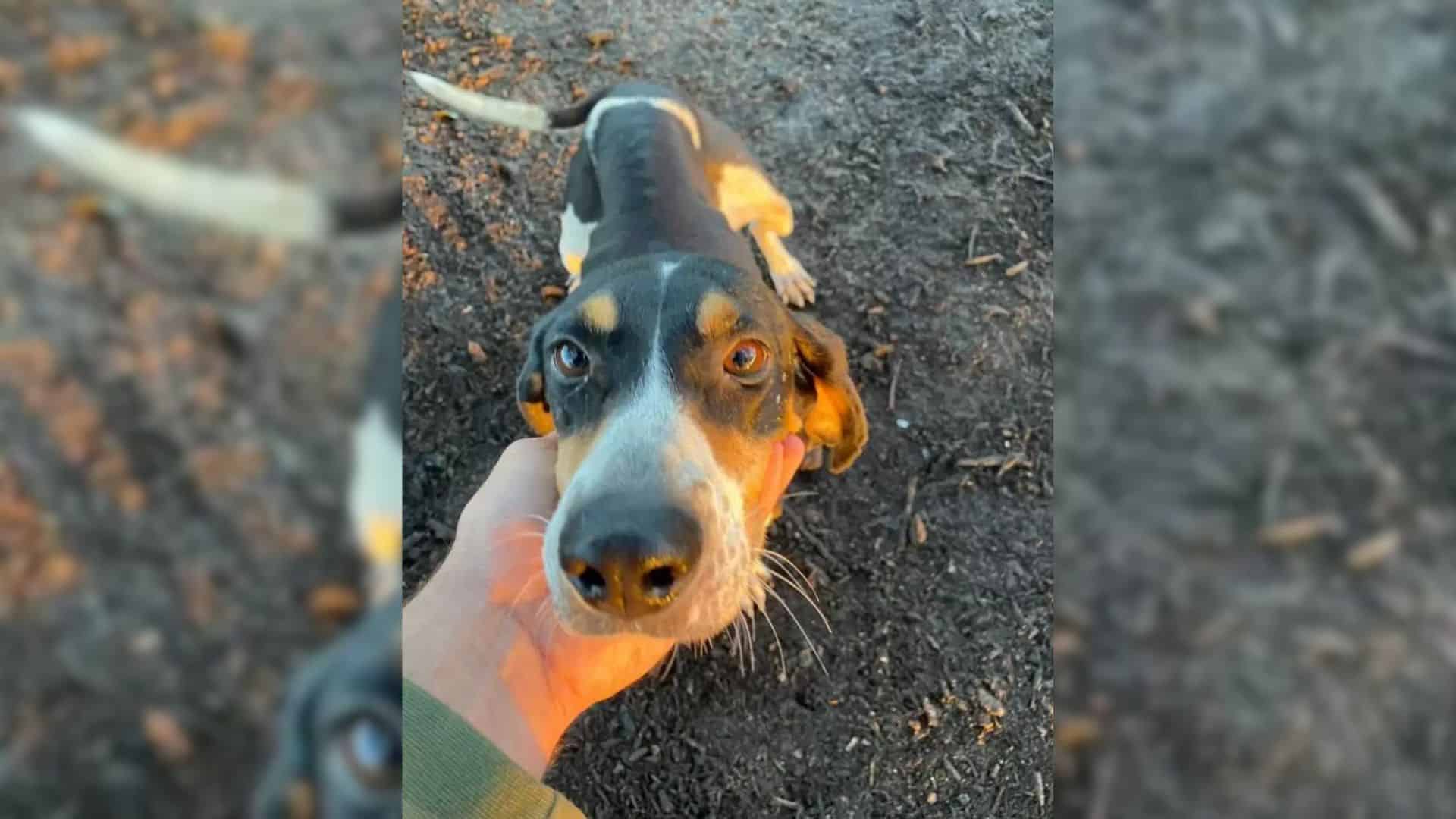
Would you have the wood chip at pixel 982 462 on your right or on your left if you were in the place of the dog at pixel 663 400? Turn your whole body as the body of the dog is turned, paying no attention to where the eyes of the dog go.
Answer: on your left

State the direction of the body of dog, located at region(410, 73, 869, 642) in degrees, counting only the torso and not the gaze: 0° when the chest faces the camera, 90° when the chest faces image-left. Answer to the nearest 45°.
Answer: approximately 0°
